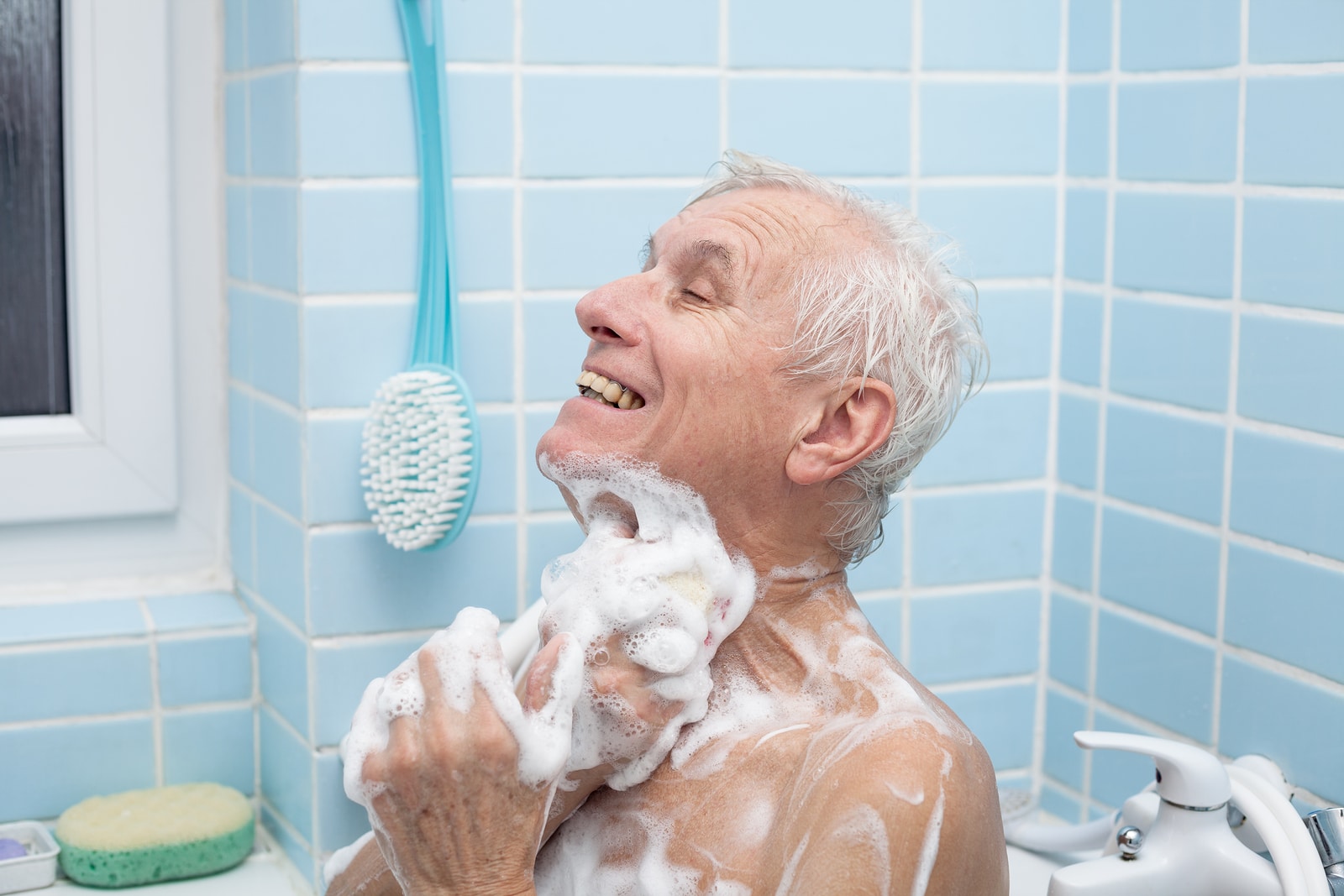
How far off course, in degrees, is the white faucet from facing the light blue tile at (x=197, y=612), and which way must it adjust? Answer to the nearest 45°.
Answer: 0° — it already faces it

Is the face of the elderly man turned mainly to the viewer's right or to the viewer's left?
to the viewer's left

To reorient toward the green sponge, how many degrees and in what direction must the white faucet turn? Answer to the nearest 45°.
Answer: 0° — it already faces it

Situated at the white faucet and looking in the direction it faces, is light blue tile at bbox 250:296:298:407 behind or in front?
in front

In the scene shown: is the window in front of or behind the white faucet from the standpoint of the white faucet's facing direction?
in front

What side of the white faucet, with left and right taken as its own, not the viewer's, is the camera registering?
left

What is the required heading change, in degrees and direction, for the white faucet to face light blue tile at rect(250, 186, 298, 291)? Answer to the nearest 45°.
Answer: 0° — it already faces it
